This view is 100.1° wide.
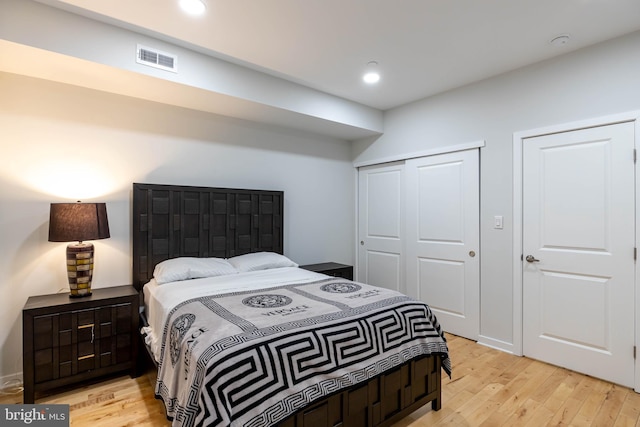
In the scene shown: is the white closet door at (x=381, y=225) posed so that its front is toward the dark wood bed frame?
yes

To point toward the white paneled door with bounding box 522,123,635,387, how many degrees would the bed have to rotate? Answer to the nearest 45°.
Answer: approximately 45° to its left

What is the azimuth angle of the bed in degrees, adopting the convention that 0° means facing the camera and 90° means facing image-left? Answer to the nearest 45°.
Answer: approximately 315°

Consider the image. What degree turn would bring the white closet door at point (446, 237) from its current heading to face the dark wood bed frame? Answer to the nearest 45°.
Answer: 0° — it already faces it

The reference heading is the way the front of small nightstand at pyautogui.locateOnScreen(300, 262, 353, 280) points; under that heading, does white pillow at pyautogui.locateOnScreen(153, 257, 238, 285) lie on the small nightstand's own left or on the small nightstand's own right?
on the small nightstand's own right

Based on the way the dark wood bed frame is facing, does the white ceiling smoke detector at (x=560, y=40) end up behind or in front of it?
in front

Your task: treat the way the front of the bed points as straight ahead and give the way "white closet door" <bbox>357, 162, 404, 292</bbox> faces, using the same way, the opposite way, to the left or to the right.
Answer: to the right
